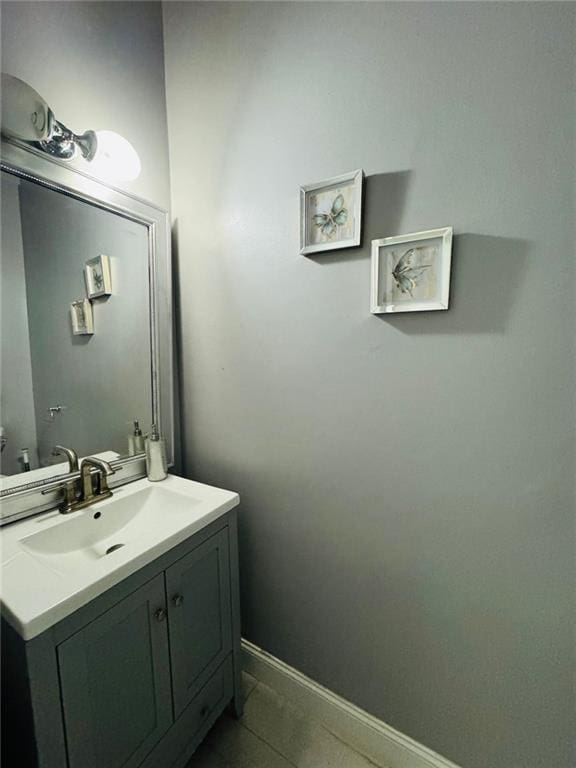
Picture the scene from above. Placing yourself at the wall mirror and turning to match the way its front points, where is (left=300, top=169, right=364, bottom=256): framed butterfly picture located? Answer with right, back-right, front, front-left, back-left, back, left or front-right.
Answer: front

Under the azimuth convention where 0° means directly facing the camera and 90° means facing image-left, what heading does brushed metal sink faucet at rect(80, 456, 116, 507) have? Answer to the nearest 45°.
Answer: approximately 315°

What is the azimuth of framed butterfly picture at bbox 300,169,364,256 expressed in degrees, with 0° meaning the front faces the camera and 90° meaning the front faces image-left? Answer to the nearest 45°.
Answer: approximately 45°

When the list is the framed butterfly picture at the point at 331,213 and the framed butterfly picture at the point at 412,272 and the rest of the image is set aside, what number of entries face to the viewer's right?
0

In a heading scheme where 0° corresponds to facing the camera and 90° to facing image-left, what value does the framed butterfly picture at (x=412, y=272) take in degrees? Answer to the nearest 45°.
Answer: approximately 45°

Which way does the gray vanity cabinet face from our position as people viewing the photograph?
facing the viewer and to the right of the viewer

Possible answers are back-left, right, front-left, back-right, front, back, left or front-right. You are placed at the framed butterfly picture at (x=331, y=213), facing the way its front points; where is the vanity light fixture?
front-right

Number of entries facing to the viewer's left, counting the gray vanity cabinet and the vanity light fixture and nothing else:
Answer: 0

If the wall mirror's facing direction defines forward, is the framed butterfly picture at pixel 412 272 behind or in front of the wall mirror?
in front
